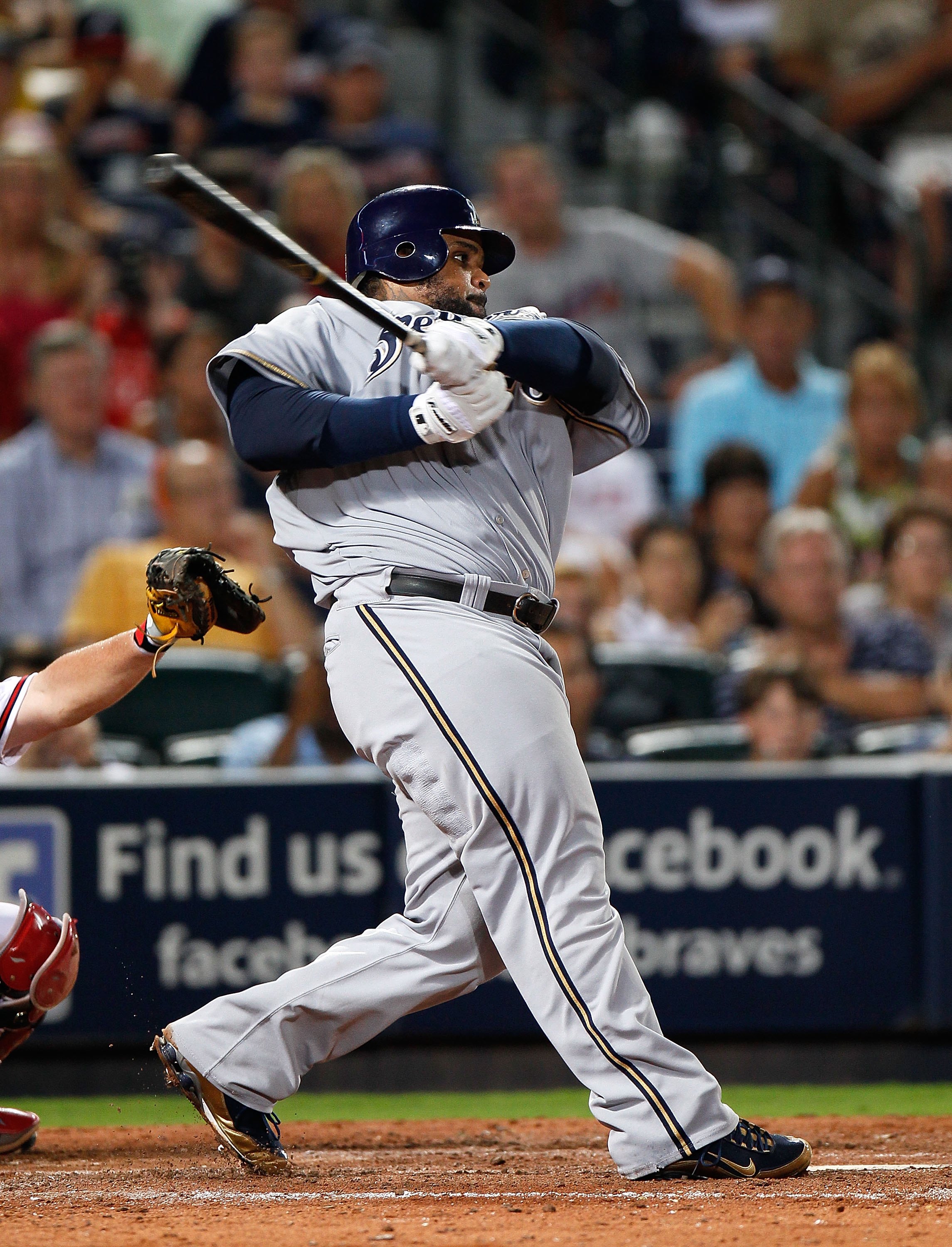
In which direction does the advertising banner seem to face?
toward the camera

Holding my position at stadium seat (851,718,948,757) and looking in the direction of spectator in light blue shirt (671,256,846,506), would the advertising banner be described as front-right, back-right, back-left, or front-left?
back-left

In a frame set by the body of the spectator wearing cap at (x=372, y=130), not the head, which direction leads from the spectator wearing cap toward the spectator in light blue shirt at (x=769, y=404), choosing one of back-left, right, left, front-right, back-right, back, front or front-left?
front-left

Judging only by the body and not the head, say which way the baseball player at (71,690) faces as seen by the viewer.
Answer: to the viewer's right

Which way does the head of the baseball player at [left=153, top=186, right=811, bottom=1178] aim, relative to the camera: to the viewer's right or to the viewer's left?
to the viewer's right

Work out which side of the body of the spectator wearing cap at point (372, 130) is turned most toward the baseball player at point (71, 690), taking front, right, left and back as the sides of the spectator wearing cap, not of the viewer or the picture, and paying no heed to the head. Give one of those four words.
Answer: front

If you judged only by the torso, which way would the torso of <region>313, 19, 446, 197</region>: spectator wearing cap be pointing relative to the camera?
toward the camera

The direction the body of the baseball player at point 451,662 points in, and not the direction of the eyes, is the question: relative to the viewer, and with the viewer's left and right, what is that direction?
facing the viewer and to the right of the viewer

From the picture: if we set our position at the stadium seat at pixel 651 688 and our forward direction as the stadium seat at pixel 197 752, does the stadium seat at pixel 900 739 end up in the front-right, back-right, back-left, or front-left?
back-left

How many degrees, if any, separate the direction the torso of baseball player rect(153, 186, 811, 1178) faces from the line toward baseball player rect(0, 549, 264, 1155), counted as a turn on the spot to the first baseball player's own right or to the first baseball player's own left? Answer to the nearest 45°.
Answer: approximately 135° to the first baseball player's own right
